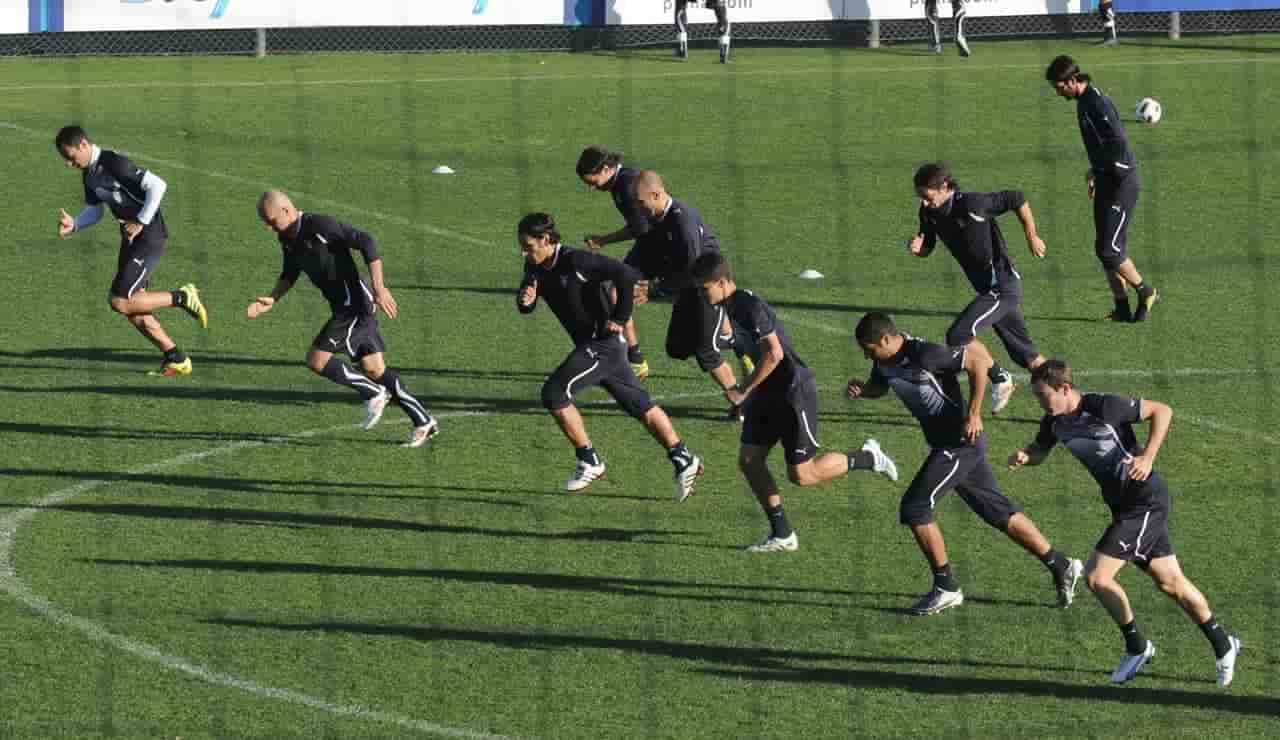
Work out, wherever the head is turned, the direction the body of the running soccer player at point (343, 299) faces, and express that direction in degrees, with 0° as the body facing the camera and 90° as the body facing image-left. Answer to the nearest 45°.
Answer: approximately 45°

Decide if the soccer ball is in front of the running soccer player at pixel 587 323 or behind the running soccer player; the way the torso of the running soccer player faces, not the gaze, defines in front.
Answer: behind

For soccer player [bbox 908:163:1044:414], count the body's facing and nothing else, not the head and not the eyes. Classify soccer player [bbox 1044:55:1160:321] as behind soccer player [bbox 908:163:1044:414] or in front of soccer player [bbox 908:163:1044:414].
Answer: behind

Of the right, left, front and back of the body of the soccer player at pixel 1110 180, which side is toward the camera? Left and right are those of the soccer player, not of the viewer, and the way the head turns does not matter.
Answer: left

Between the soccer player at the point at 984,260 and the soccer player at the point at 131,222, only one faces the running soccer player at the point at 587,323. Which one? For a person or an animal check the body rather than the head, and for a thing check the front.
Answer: the soccer player at the point at 984,260

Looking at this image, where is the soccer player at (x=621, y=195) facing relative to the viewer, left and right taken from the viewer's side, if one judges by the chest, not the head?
facing to the left of the viewer

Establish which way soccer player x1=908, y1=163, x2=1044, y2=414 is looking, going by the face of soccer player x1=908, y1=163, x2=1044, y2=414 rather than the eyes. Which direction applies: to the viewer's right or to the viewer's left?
to the viewer's left

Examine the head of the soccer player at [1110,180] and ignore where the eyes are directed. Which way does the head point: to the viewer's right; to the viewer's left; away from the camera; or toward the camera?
to the viewer's left

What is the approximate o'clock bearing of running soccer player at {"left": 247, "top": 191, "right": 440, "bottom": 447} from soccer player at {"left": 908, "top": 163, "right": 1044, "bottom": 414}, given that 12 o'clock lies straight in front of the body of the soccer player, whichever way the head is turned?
The running soccer player is roughly at 1 o'clock from the soccer player.

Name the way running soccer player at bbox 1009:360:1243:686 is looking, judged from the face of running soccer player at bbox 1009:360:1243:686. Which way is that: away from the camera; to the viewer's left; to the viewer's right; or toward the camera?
to the viewer's left

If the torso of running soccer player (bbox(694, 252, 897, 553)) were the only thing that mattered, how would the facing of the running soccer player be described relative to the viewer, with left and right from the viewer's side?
facing to the left of the viewer

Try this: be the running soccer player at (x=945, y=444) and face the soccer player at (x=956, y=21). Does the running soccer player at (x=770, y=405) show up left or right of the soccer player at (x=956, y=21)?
left
